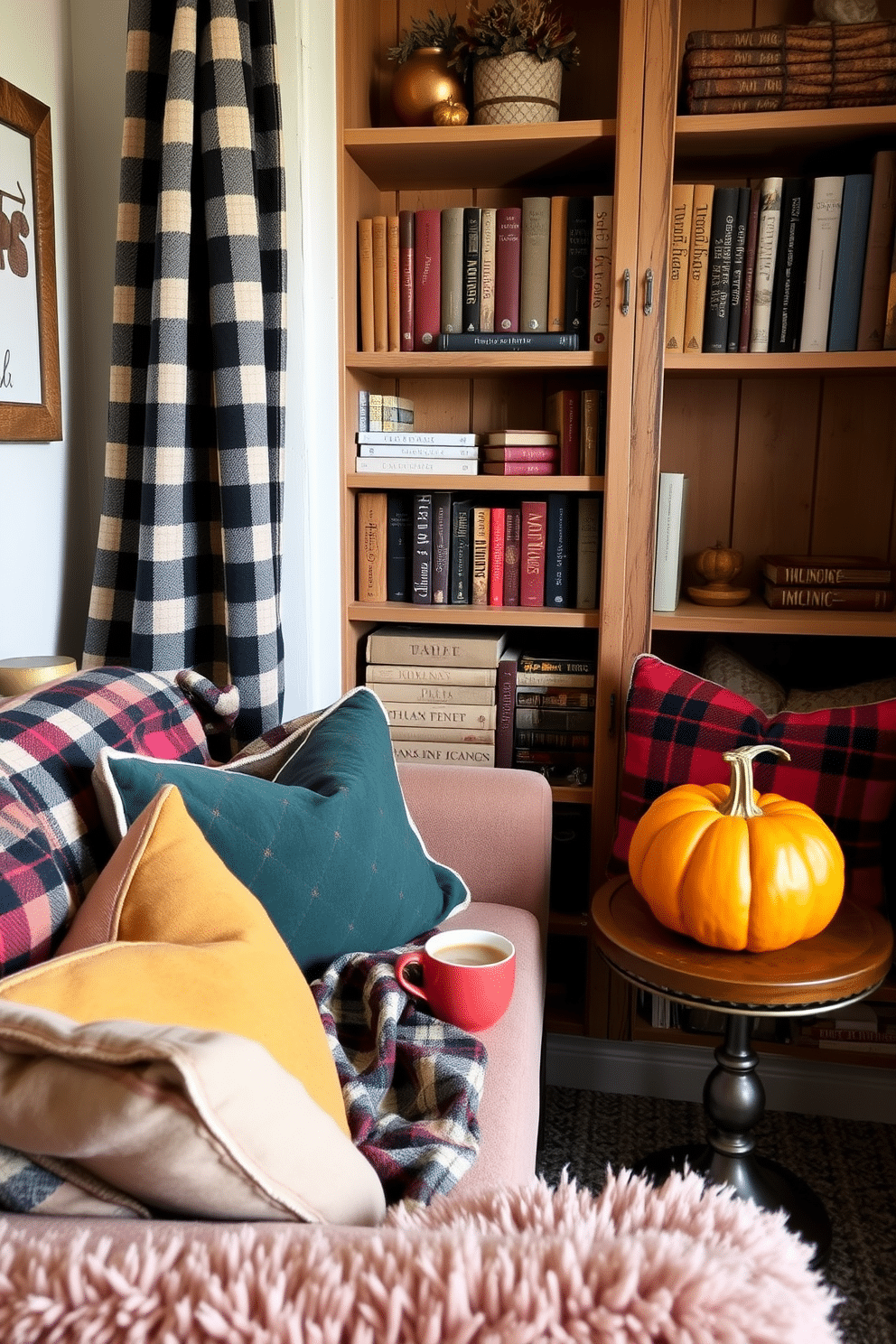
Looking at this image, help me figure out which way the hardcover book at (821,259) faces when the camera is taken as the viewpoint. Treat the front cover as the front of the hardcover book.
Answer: facing to the right of the viewer

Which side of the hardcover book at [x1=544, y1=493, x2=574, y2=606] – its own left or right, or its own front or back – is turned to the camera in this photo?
right

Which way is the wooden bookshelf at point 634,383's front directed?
toward the camera

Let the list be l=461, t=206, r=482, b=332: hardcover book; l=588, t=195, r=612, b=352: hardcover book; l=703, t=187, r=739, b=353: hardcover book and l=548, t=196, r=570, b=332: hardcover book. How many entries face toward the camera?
4

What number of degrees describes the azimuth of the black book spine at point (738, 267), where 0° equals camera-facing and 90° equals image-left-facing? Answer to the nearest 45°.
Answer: approximately 0°

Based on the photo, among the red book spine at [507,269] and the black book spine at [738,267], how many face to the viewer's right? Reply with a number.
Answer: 0

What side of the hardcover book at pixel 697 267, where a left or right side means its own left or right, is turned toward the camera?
right
